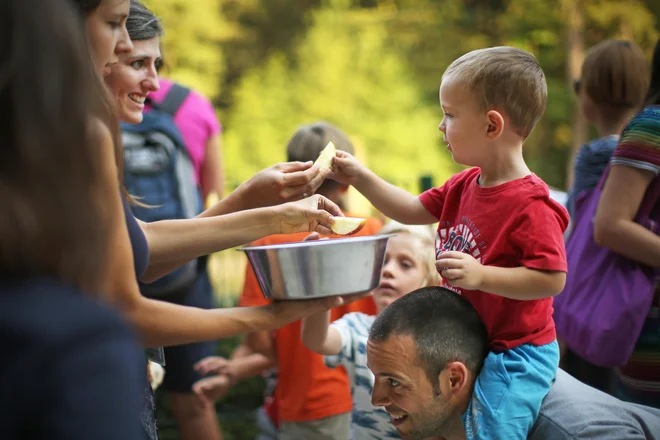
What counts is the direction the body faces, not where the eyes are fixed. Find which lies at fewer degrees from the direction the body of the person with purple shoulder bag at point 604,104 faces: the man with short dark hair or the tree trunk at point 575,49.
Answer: the tree trunk

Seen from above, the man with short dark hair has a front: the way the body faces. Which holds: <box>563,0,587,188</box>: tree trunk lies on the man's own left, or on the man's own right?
on the man's own right

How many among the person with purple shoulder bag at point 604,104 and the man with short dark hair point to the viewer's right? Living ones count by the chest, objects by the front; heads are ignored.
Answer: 0

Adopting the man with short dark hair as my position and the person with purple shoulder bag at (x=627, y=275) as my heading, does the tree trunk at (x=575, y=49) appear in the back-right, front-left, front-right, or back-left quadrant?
front-left

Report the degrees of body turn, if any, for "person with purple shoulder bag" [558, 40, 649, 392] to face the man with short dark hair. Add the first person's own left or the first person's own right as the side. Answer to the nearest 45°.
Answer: approximately 135° to the first person's own left

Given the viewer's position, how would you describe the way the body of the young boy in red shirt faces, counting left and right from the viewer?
facing the viewer and to the left of the viewer

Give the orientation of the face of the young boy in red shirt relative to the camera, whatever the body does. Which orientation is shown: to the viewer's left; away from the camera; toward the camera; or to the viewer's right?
to the viewer's left

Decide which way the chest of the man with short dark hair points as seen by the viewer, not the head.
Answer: to the viewer's left

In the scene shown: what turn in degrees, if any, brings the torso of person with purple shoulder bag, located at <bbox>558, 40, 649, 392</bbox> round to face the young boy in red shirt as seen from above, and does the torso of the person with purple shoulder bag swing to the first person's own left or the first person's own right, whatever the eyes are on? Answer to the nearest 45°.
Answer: approximately 135° to the first person's own left

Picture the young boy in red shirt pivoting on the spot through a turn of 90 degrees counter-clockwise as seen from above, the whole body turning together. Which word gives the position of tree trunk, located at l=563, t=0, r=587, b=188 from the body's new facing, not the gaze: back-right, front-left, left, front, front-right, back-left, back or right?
back-left

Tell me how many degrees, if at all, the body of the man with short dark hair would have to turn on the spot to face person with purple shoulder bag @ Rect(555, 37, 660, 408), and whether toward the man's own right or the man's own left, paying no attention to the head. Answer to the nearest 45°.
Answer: approximately 135° to the man's own right

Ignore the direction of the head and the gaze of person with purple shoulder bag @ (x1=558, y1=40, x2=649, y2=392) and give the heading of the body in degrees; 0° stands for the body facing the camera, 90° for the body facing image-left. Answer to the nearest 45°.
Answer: approximately 135°
